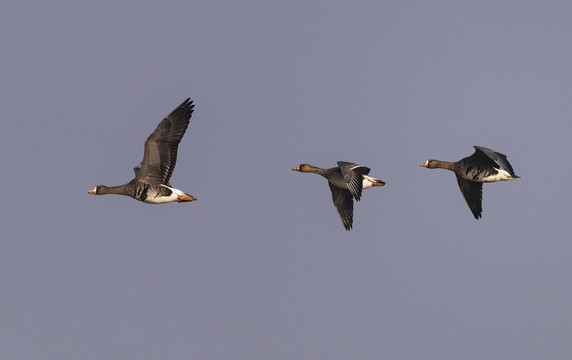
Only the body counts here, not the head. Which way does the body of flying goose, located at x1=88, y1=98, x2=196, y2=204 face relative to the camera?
to the viewer's left

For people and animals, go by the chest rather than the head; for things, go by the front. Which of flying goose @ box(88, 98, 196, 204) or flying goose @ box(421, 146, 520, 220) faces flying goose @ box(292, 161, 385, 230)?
flying goose @ box(421, 146, 520, 220)

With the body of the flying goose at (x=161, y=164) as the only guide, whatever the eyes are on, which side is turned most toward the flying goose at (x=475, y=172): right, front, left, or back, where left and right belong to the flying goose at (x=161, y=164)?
back

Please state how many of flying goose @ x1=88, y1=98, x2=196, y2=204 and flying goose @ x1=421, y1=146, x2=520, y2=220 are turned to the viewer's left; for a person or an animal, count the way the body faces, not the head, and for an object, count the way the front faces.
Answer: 2

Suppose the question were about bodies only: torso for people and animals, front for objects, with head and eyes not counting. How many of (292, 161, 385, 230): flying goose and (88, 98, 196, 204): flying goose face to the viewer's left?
2

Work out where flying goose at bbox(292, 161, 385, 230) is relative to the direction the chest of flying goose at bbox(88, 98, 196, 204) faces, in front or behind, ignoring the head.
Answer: behind

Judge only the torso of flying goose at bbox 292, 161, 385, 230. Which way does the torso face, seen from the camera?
to the viewer's left

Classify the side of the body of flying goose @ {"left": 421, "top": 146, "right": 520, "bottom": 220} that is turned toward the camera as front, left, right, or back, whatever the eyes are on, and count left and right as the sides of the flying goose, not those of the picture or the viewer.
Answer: left
